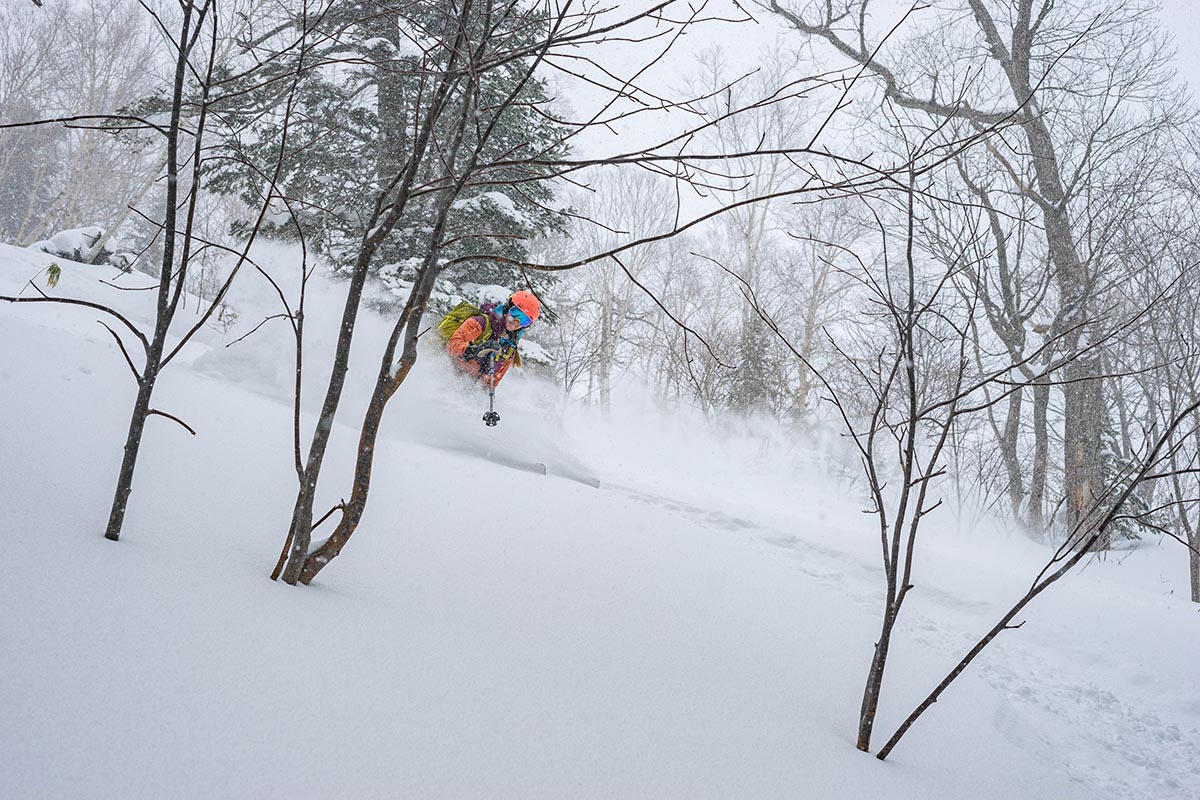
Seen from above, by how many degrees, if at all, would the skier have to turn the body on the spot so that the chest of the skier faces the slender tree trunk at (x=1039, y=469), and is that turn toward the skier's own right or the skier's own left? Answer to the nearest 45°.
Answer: approximately 45° to the skier's own left

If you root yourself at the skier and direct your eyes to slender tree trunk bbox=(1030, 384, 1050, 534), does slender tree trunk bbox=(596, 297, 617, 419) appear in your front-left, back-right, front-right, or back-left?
front-left

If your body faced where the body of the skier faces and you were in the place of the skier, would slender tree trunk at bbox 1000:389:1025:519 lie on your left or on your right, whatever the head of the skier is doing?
on your left

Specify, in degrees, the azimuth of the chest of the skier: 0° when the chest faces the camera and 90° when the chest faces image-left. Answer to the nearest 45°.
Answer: approximately 315°

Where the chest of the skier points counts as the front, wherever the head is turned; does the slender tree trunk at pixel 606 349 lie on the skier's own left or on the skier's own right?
on the skier's own left

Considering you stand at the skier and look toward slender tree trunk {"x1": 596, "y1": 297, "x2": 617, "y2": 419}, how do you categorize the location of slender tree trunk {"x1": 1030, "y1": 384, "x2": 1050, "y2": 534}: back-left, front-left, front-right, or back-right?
front-right

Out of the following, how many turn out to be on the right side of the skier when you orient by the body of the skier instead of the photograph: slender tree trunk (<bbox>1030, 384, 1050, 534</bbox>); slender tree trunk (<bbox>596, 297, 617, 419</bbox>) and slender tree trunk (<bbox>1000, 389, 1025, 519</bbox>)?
0
